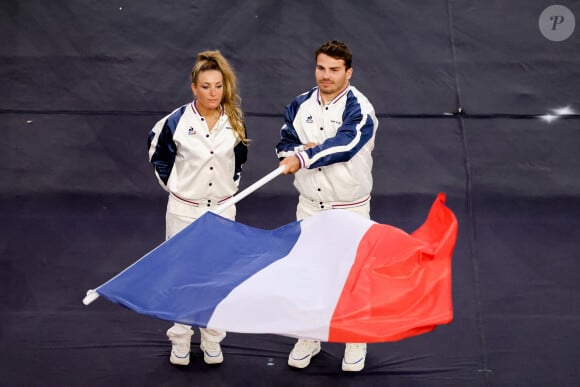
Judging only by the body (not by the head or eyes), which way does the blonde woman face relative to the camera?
toward the camera

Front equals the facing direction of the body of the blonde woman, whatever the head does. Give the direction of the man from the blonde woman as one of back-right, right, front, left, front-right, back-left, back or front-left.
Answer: left
